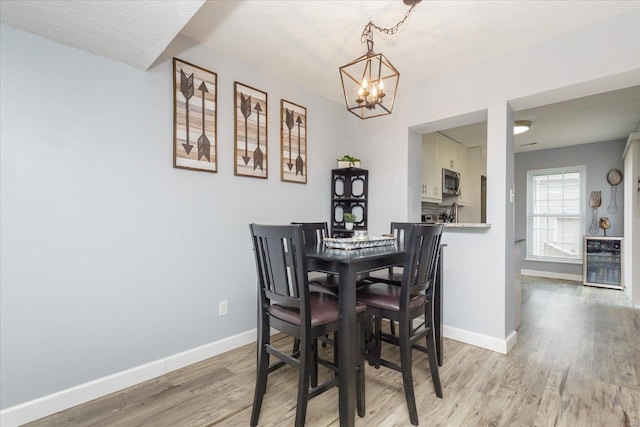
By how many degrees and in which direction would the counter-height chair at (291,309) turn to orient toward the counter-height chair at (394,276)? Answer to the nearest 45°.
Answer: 0° — it already faces it

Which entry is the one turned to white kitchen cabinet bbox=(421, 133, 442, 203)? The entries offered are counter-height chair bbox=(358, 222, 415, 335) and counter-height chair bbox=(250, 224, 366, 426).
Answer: counter-height chair bbox=(250, 224, 366, 426)

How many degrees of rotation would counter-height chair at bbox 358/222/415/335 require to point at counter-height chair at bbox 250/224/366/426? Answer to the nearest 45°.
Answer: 0° — it already faces it

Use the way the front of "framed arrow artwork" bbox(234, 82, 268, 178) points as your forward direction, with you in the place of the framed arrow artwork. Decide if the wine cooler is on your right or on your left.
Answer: on your left

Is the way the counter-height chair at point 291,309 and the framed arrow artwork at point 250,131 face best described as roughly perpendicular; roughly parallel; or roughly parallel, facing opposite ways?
roughly perpendicular

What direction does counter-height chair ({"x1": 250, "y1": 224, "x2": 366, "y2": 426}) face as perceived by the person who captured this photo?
facing away from the viewer and to the right of the viewer

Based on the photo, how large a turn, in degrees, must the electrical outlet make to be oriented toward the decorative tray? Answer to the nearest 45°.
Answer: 0° — it already faces it

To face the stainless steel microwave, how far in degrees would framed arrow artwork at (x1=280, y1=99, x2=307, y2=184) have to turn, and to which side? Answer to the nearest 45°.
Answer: approximately 90° to its left

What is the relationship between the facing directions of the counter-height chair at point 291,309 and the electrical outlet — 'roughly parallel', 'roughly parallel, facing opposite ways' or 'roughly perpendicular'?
roughly perpendicular
